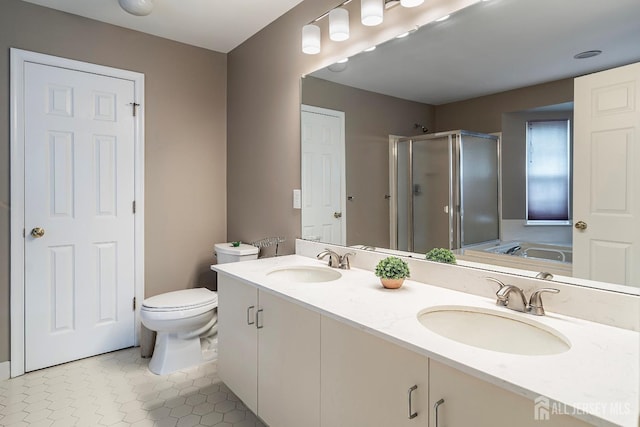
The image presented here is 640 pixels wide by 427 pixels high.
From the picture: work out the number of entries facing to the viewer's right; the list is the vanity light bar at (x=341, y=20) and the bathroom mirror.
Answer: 0

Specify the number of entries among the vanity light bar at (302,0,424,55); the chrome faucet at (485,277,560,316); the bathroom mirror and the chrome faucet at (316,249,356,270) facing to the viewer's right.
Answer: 0

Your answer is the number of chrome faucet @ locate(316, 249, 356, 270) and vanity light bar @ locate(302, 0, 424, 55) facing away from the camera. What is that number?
0

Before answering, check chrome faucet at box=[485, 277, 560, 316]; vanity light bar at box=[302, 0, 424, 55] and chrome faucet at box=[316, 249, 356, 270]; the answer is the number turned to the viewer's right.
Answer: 0

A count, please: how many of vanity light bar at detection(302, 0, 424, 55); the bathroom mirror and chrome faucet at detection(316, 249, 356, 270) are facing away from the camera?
0

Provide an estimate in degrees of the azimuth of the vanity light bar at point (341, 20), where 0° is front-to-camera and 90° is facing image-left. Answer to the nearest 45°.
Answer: approximately 45°

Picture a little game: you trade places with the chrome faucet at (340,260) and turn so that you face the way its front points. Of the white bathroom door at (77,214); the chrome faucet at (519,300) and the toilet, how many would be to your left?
1

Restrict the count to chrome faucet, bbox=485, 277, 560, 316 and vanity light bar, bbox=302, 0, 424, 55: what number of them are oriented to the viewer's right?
0

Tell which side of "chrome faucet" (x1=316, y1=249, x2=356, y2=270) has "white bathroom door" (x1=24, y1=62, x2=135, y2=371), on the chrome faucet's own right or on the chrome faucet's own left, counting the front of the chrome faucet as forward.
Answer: on the chrome faucet's own right

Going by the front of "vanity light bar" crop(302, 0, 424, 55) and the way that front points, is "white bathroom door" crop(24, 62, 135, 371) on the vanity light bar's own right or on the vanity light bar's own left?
on the vanity light bar's own right
